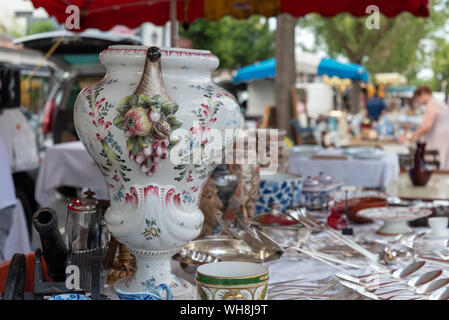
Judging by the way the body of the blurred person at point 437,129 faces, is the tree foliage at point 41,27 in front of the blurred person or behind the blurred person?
in front

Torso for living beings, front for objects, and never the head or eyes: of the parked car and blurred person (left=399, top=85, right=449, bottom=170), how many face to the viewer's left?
1

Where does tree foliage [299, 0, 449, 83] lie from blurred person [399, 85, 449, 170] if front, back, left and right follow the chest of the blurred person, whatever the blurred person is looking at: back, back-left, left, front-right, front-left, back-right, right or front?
right

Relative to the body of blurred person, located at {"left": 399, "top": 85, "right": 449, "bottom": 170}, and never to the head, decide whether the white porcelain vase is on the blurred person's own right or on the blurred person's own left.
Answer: on the blurred person's own left

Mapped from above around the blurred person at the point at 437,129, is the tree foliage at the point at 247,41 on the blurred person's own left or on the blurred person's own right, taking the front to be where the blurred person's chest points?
on the blurred person's own right

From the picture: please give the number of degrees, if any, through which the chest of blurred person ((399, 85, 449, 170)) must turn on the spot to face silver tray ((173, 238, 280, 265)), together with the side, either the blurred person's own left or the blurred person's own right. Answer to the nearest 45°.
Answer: approximately 90° to the blurred person's own left

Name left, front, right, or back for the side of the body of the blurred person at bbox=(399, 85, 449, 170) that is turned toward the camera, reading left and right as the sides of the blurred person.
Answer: left

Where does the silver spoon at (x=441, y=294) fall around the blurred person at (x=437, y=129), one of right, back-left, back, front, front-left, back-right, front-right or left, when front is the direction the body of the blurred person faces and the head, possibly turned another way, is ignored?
left

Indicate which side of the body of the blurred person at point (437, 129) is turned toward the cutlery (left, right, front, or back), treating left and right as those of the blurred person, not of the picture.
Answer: left
